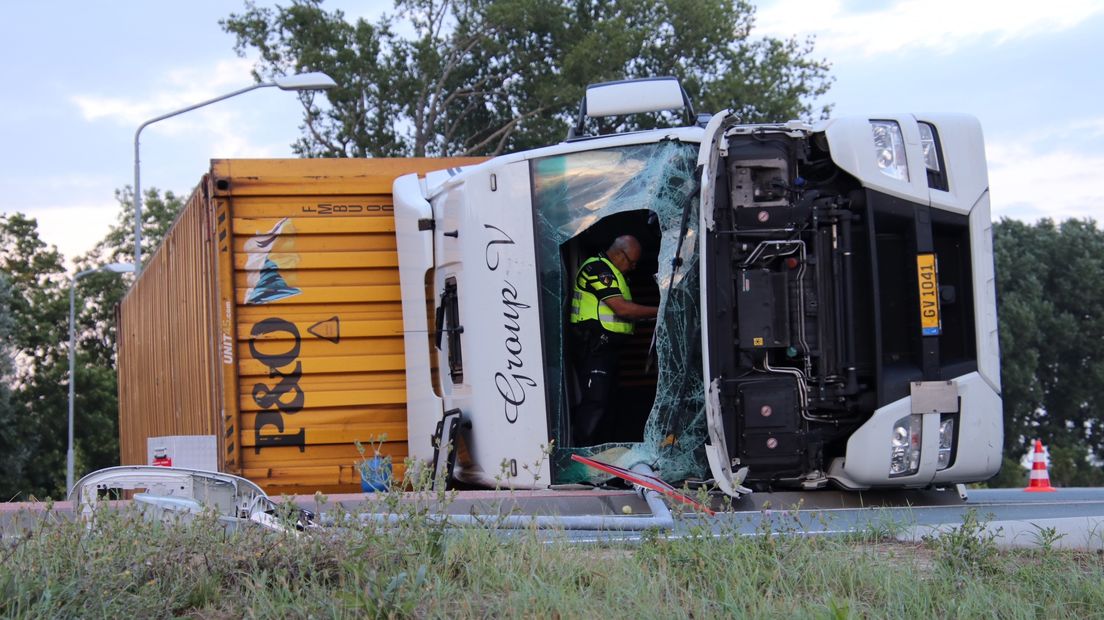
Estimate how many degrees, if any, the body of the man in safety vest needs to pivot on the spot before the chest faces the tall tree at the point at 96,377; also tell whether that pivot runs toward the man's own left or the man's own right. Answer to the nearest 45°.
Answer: approximately 135° to the man's own left

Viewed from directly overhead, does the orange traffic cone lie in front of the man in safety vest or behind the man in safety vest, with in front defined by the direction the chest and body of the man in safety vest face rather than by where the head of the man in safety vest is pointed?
in front

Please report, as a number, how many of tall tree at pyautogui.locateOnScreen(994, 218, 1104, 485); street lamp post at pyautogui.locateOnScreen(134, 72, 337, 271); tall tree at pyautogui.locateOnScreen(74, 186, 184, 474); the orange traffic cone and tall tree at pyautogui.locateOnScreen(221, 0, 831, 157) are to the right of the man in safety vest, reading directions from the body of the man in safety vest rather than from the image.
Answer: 0

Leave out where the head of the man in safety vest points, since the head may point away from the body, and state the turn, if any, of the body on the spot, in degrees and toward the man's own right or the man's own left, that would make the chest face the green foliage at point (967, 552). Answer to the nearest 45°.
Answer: approximately 45° to the man's own right

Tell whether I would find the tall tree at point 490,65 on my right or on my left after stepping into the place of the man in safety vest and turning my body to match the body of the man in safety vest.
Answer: on my left

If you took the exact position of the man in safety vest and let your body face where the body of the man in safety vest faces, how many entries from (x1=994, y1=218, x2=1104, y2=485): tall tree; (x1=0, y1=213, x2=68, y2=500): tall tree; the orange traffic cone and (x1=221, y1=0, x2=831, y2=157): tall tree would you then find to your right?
0

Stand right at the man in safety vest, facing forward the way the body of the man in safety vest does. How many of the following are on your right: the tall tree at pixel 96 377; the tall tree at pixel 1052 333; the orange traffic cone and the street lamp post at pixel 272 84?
0

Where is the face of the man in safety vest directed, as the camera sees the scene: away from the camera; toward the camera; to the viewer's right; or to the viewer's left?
to the viewer's right

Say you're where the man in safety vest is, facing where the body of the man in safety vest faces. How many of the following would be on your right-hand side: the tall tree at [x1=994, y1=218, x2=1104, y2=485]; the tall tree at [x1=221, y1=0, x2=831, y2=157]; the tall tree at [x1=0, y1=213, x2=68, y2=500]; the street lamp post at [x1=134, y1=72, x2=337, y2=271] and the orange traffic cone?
0

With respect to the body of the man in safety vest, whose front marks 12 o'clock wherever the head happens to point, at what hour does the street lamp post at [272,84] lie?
The street lamp post is roughly at 8 o'clock from the man in safety vest.

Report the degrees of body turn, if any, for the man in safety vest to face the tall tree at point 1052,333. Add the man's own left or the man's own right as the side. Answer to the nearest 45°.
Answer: approximately 45° to the man's own left

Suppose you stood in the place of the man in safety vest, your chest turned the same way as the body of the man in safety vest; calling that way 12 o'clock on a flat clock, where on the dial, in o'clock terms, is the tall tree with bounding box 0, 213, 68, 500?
The tall tree is roughly at 8 o'clock from the man in safety vest.

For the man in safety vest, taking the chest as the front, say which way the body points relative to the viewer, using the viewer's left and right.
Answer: facing to the right of the viewer

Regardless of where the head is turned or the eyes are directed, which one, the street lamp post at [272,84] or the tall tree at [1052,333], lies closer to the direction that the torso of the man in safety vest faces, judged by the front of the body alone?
the tall tree
